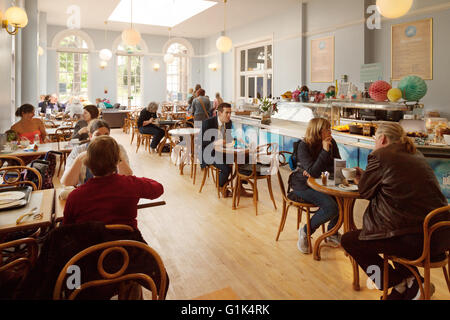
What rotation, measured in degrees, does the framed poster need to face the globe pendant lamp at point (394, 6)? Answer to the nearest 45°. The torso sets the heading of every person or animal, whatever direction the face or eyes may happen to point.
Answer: approximately 45° to its left

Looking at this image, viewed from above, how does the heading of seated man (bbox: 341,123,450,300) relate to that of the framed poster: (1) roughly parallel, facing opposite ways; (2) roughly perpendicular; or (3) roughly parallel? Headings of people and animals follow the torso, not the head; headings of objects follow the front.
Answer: roughly perpendicular

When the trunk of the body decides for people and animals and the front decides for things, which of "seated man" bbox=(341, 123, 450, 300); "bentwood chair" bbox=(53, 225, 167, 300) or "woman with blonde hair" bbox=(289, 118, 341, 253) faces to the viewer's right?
the woman with blonde hair

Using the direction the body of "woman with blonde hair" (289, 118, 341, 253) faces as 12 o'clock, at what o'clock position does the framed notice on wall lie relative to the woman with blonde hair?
The framed notice on wall is roughly at 9 o'clock from the woman with blonde hair.

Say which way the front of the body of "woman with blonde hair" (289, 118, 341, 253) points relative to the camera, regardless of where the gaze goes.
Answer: to the viewer's right

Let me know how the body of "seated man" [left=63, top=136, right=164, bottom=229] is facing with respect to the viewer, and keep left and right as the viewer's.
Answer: facing away from the viewer

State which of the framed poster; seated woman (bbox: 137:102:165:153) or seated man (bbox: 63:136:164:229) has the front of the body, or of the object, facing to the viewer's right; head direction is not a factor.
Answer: the seated woman

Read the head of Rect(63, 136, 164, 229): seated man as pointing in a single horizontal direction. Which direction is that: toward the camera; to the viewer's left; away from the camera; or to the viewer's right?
away from the camera

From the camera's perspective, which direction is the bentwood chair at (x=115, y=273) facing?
away from the camera

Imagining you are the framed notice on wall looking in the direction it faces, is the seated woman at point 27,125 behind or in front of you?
in front

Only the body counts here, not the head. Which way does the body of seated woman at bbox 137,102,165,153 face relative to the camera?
to the viewer's right

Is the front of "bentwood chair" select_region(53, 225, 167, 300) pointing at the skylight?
yes
